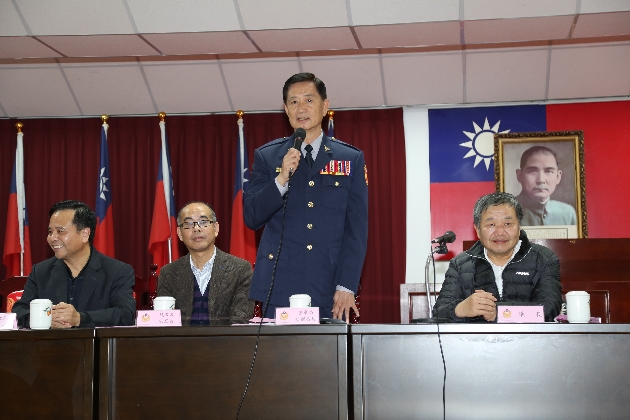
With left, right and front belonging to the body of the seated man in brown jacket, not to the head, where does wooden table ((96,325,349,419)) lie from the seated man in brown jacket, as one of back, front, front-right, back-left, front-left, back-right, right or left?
front

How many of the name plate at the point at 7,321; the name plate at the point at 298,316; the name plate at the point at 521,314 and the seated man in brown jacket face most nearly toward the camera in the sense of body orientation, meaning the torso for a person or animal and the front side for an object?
4

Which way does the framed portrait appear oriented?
toward the camera

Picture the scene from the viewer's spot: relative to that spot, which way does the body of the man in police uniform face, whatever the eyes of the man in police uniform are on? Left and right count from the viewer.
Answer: facing the viewer

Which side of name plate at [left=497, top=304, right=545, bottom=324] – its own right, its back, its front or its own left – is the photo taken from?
front

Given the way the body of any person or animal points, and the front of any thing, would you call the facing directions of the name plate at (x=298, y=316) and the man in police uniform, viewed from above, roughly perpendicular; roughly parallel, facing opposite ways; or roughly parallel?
roughly parallel

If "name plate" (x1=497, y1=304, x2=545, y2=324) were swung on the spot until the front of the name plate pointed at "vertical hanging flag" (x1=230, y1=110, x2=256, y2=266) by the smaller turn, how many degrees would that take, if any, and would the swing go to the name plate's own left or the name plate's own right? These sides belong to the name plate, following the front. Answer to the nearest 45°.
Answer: approximately 135° to the name plate's own right

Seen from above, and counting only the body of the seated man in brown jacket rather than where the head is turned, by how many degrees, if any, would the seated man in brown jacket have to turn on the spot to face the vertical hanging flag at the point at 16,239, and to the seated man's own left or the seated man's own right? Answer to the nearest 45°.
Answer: approximately 135° to the seated man's own right

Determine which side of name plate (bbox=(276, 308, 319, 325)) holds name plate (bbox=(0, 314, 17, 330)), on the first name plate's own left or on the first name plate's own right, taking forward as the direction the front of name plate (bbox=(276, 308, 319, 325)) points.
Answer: on the first name plate's own right

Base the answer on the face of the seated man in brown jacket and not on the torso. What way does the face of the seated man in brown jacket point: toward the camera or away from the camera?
toward the camera

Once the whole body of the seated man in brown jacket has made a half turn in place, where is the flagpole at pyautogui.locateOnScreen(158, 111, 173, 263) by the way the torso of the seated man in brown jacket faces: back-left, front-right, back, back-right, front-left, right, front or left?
front

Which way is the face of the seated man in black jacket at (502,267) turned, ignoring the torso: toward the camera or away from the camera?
toward the camera

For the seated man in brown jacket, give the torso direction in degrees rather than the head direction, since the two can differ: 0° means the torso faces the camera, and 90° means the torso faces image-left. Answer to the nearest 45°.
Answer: approximately 0°

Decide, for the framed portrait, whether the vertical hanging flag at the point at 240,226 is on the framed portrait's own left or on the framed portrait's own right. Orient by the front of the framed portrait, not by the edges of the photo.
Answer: on the framed portrait's own right

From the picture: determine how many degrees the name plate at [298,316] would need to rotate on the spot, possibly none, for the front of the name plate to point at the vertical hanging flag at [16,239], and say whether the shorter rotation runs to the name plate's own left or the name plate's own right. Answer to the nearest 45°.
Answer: approximately 135° to the name plate's own right
